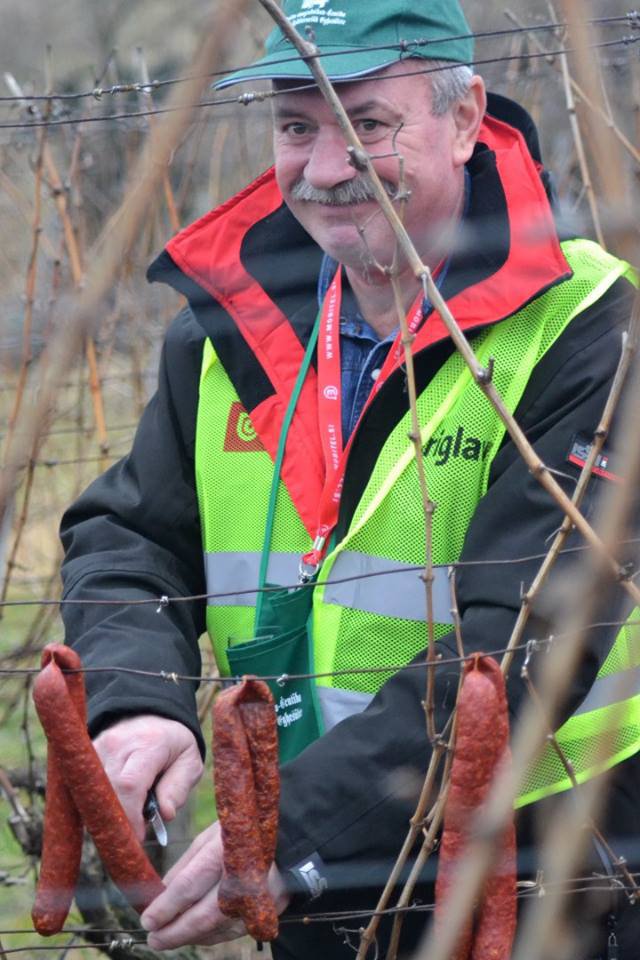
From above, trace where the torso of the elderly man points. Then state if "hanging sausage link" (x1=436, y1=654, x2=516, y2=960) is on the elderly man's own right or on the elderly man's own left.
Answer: on the elderly man's own left

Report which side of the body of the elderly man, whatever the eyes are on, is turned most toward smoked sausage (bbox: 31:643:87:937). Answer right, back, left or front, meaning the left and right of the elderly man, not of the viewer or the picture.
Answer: front

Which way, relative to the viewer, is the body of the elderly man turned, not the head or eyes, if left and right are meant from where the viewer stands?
facing the viewer and to the left of the viewer

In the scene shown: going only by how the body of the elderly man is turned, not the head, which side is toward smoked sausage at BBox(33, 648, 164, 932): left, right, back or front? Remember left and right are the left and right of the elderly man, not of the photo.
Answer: front
